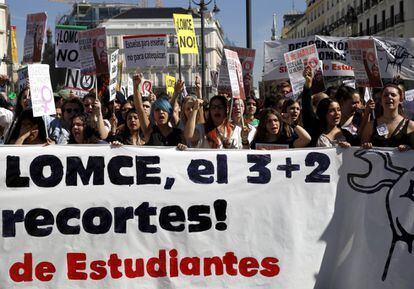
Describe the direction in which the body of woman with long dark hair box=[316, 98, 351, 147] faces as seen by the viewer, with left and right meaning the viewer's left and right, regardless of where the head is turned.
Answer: facing the viewer and to the right of the viewer

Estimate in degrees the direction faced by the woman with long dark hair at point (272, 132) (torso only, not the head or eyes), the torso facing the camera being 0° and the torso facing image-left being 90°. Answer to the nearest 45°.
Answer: approximately 0°

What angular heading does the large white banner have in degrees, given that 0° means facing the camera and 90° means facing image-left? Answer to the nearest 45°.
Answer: approximately 0°

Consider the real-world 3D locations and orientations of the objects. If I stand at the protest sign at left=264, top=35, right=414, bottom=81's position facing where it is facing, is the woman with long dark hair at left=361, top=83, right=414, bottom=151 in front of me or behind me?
in front

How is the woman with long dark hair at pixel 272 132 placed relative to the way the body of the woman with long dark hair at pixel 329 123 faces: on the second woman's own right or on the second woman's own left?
on the second woman's own right

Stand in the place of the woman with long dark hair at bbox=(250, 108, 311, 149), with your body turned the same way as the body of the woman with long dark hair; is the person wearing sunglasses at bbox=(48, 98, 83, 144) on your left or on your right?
on your right

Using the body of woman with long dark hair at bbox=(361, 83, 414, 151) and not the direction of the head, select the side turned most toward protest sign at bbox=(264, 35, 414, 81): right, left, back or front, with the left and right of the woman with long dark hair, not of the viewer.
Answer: back

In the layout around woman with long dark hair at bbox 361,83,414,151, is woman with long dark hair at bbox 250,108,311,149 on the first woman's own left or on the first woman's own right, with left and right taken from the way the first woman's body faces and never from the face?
on the first woman's own right

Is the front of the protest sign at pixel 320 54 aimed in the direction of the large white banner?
yes

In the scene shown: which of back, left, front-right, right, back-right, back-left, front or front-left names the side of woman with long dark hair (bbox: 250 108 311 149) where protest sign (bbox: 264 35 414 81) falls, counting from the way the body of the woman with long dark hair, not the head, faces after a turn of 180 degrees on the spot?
front
